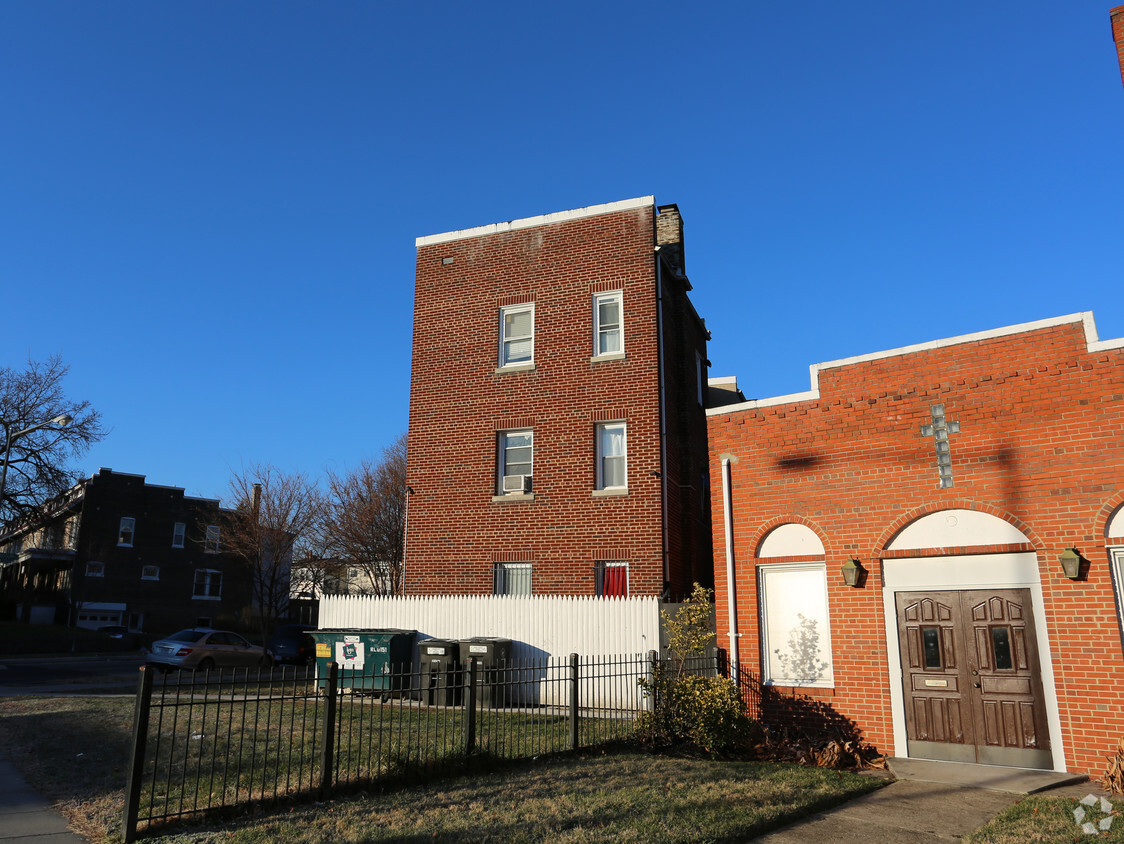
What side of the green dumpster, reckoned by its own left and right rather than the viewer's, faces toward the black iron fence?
front

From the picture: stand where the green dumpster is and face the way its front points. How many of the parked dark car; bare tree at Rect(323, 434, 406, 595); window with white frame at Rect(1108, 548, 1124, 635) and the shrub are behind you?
2

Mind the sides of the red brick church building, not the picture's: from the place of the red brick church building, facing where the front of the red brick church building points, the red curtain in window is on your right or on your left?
on your right

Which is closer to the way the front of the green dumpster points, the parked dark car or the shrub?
the shrub

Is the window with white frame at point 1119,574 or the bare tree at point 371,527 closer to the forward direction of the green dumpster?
the window with white frame

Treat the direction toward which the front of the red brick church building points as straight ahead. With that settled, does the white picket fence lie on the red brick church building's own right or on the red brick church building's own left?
on the red brick church building's own right

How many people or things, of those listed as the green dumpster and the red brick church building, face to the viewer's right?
0

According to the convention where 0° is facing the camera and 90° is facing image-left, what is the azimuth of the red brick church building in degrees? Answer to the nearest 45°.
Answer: approximately 45°

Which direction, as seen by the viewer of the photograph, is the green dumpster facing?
facing the viewer

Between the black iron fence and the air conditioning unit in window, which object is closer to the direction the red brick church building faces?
the black iron fence
